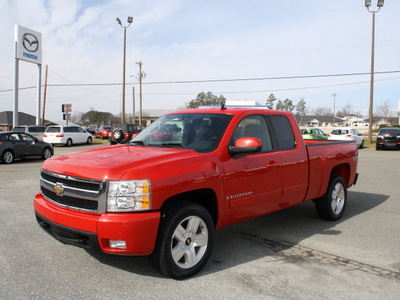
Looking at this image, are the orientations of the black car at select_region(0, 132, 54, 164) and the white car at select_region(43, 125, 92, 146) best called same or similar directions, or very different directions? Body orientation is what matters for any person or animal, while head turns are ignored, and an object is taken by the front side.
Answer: same or similar directions

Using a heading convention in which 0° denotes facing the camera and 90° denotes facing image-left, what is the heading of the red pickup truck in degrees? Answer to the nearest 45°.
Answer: approximately 45°

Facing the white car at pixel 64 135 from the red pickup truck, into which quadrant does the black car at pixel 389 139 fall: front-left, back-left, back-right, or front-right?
front-right
